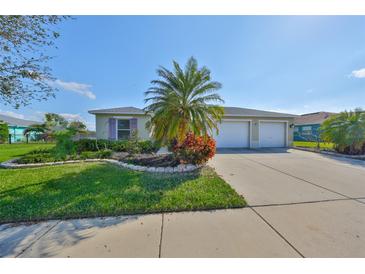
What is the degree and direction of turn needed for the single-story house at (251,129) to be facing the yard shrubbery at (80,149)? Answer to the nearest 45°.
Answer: approximately 45° to its right

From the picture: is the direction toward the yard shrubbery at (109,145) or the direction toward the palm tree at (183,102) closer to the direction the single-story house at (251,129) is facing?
the palm tree

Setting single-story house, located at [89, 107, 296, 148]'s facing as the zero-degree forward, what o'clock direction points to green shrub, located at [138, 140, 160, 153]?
The green shrub is roughly at 2 o'clock from the single-story house.

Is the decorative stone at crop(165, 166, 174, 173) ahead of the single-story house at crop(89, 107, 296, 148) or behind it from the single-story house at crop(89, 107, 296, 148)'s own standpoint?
ahead

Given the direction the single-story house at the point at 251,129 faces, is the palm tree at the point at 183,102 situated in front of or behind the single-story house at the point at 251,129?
in front

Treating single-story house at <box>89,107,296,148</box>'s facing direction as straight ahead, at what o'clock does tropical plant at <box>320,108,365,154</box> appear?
The tropical plant is roughly at 10 o'clock from the single-story house.

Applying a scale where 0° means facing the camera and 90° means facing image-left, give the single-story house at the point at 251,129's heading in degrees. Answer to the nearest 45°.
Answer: approximately 0°

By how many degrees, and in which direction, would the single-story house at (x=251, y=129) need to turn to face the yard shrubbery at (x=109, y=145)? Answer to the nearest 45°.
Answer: approximately 90° to its right

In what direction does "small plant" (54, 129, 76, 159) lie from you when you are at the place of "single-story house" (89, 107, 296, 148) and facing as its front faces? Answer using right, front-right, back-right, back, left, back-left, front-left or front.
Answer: front-right

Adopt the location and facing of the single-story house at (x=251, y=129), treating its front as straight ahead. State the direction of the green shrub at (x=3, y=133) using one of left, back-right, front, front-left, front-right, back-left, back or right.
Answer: right

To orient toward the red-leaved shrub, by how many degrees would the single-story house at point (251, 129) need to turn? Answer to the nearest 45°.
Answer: approximately 45° to its right
